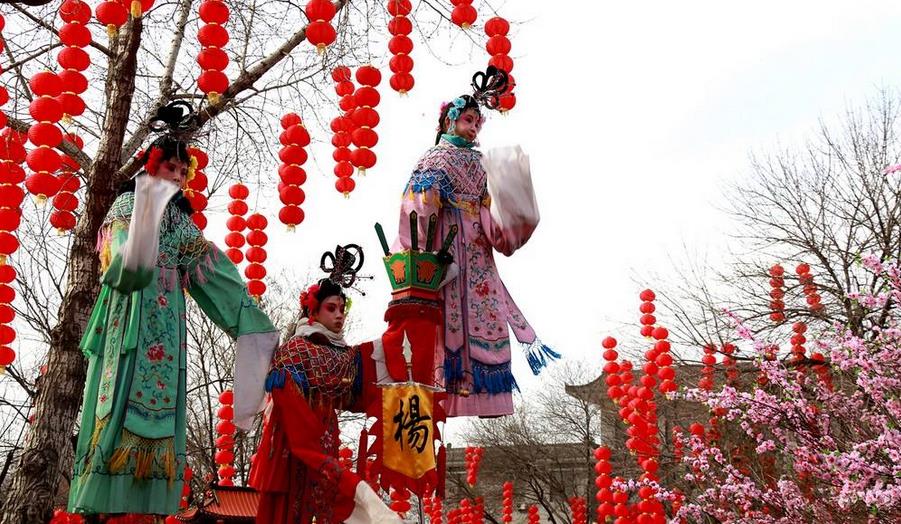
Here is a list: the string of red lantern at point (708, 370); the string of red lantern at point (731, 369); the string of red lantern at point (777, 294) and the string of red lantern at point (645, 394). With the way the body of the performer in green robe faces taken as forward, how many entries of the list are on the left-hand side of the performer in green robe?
4

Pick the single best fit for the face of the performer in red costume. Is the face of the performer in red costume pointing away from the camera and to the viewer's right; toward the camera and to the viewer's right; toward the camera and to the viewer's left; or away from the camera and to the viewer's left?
toward the camera and to the viewer's right

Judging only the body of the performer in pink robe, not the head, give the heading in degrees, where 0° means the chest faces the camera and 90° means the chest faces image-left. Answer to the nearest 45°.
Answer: approximately 315°

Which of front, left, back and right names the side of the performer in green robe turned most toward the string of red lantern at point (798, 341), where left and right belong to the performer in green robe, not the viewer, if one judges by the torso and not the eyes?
left

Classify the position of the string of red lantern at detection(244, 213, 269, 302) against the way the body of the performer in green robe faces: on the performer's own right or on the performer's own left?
on the performer's own left

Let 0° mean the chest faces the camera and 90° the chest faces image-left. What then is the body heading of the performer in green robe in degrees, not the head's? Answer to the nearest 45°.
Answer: approximately 315°

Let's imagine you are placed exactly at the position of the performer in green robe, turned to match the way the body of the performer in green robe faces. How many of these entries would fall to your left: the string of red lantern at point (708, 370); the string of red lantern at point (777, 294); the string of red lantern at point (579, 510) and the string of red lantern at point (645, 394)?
4

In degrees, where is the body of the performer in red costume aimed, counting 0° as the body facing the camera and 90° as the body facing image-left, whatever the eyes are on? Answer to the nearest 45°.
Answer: approximately 315°

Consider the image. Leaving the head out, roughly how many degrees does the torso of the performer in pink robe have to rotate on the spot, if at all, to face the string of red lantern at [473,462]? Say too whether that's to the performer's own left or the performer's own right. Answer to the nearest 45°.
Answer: approximately 135° to the performer's own left
